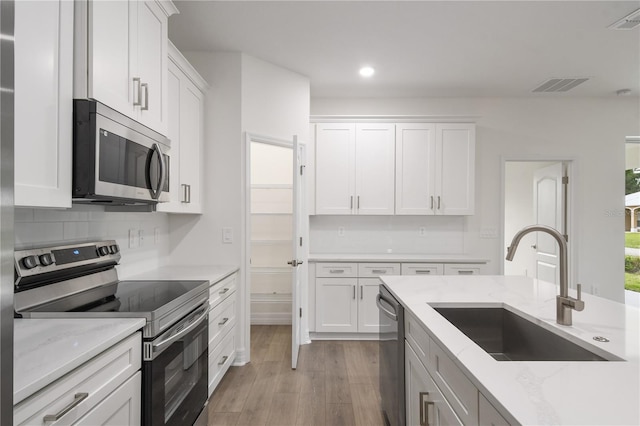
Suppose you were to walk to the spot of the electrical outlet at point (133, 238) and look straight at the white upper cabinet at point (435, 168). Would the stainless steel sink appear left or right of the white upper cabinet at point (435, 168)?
right

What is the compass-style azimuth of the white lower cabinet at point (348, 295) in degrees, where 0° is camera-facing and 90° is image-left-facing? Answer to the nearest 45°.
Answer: approximately 0°

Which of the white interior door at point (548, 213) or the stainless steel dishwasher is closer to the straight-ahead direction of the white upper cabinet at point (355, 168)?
the stainless steel dishwasher

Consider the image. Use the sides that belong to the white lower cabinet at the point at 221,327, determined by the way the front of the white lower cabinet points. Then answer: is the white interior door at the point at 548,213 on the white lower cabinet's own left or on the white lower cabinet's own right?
on the white lower cabinet's own left

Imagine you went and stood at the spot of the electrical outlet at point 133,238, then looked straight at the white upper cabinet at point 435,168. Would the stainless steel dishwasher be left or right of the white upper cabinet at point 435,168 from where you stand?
right

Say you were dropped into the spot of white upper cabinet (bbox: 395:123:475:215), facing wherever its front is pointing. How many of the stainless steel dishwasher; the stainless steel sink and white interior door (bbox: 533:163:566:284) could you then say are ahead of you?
2

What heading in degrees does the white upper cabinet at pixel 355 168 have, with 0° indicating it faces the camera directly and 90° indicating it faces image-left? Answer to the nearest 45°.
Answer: approximately 0°

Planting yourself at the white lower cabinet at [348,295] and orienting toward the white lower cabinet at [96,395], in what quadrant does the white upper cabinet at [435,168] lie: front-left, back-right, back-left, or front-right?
back-left

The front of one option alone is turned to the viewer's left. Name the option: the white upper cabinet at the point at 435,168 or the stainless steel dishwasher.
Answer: the stainless steel dishwasher

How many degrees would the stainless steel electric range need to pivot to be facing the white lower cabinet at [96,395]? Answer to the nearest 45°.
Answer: approximately 45° to its right

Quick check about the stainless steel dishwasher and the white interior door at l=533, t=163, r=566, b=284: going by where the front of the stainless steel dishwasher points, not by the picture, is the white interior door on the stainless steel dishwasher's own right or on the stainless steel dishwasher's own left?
on the stainless steel dishwasher's own right

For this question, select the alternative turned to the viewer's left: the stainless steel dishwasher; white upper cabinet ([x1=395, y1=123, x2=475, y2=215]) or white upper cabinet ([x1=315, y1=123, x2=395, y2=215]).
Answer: the stainless steel dishwasher
